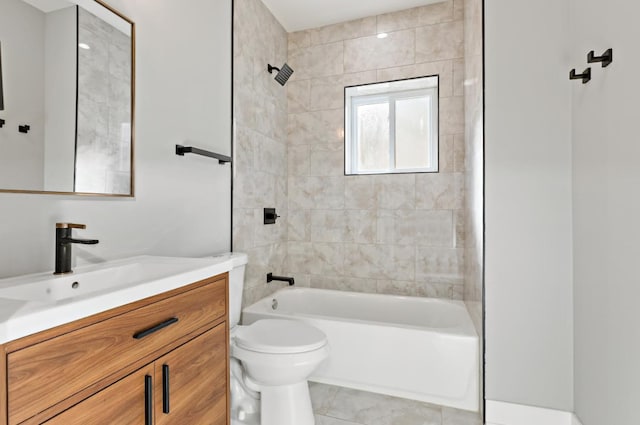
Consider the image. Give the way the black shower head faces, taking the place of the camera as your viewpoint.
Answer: facing the viewer and to the right of the viewer

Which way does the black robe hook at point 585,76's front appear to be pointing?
to the viewer's left

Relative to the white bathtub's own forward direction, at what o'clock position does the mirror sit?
The mirror is roughly at 2 o'clock from the white bathtub.

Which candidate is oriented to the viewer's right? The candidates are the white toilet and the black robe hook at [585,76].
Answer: the white toilet

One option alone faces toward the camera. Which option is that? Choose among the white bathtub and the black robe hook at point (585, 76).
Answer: the white bathtub

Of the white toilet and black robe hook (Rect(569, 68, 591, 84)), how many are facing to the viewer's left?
1

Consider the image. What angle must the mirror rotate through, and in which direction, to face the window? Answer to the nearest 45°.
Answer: approximately 45° to its left

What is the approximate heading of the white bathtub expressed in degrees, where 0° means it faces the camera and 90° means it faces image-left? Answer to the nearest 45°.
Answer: approximately 0°

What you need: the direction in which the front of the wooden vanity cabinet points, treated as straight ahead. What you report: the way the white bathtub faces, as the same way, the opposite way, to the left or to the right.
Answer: to the right

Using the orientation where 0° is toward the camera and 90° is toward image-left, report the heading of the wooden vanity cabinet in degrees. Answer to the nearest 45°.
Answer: approximately 315°

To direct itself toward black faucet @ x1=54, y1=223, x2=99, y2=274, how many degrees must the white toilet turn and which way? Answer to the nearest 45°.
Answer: approximately 135° to its right
